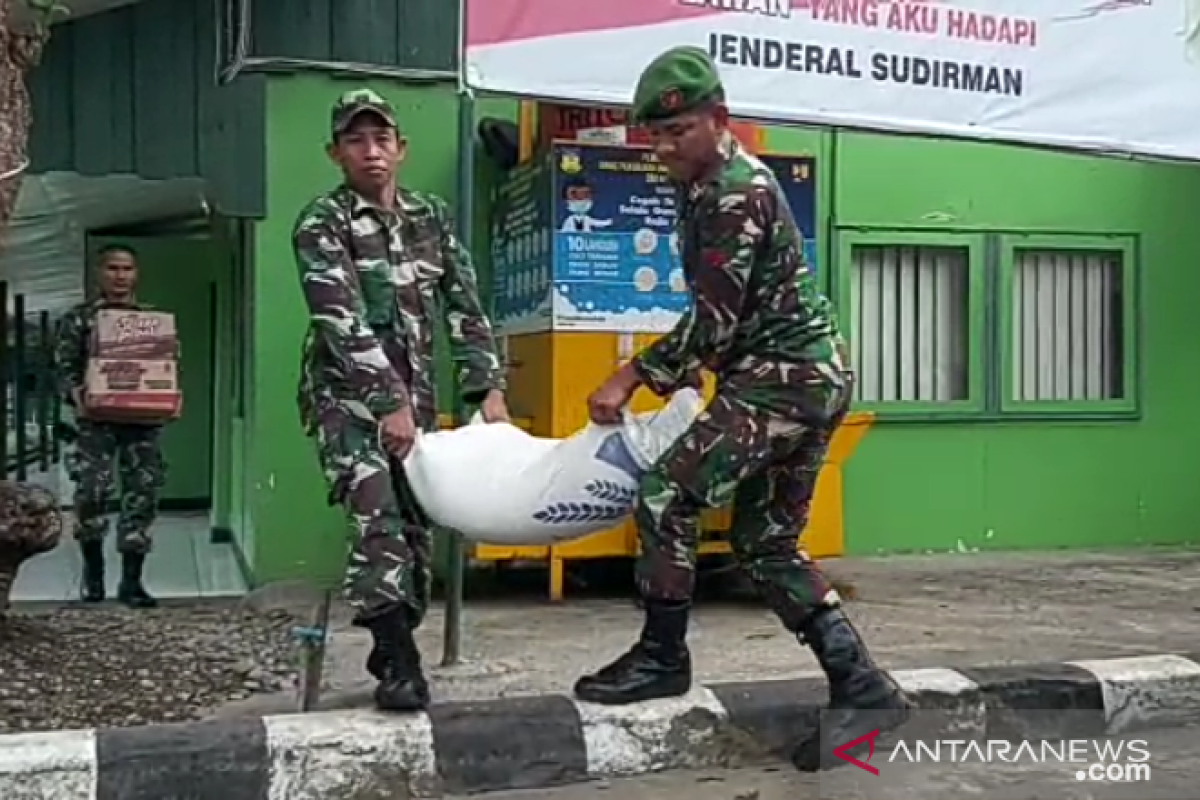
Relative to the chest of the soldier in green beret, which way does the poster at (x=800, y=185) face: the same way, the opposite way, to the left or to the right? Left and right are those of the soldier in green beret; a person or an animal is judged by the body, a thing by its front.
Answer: to the left

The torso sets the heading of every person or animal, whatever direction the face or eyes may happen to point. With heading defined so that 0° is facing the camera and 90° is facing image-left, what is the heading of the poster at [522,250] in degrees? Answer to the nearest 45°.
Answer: approximately 45°

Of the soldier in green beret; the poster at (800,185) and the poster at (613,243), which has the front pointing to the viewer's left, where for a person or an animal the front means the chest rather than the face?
the soldier in green beret

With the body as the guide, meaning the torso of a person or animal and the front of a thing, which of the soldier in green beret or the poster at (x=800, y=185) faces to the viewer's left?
the soldier in green beret

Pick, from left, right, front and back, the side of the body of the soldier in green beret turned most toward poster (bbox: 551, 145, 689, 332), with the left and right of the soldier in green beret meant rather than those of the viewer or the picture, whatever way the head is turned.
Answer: right

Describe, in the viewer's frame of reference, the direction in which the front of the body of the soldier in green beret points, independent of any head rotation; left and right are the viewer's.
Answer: facing to the left of the viewer

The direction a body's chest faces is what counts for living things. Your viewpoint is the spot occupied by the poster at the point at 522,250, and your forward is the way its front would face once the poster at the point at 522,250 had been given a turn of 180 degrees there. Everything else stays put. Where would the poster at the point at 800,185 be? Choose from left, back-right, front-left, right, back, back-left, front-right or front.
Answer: front-right

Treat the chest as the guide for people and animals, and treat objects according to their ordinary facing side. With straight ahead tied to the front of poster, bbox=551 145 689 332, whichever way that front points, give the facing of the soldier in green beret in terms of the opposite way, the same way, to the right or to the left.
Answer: to the right

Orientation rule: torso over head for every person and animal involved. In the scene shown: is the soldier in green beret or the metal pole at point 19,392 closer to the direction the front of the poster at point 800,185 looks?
the soldier in green beret
